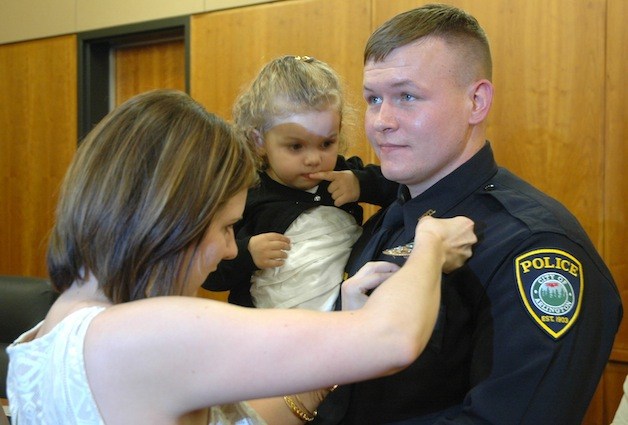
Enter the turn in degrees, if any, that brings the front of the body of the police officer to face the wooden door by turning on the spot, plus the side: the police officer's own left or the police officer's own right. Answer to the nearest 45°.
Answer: approximately 90° to the police officer's own right

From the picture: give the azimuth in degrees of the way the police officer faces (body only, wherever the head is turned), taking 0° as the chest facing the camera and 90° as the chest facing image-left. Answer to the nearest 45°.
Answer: approximately 45°
